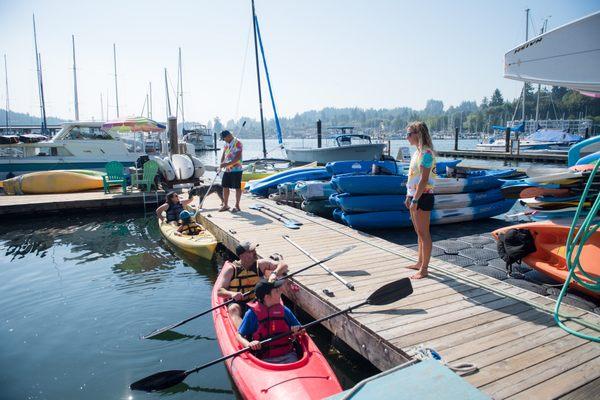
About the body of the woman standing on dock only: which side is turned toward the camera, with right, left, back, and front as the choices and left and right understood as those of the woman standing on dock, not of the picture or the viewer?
left

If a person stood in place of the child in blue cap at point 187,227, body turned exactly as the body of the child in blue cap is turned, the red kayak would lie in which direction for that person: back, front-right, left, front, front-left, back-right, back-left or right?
front-right

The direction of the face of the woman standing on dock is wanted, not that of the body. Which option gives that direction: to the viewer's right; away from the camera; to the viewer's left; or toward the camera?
to the viewer's left

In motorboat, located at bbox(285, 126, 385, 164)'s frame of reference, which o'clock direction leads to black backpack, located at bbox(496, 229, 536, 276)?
The black backpack is roughly at 3 o'clock from the motorboat.

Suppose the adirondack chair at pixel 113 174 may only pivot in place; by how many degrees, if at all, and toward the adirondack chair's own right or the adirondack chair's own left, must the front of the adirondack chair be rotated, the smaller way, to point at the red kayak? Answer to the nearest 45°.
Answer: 0° — it already faces it

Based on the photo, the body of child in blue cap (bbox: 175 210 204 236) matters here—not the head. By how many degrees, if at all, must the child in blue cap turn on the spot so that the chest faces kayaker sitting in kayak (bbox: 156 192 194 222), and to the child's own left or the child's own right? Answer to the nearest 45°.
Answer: approximately 135° to the child's own left

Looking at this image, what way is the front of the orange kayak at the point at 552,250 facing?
to the viewer's left

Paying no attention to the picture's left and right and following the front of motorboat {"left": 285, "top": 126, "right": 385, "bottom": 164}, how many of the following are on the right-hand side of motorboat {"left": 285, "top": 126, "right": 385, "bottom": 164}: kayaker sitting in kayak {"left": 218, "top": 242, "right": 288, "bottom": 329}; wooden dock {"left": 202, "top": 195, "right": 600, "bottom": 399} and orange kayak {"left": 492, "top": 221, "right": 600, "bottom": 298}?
3

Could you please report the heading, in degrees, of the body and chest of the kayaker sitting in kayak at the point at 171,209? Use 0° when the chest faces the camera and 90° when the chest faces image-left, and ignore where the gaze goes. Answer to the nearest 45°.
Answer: approximately 315°

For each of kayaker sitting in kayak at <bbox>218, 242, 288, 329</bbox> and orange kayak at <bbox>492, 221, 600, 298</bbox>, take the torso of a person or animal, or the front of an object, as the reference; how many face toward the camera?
1

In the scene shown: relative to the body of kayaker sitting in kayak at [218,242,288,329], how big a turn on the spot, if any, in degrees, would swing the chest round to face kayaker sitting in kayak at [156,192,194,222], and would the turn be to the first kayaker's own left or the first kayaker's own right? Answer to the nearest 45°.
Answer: approximately 180°
